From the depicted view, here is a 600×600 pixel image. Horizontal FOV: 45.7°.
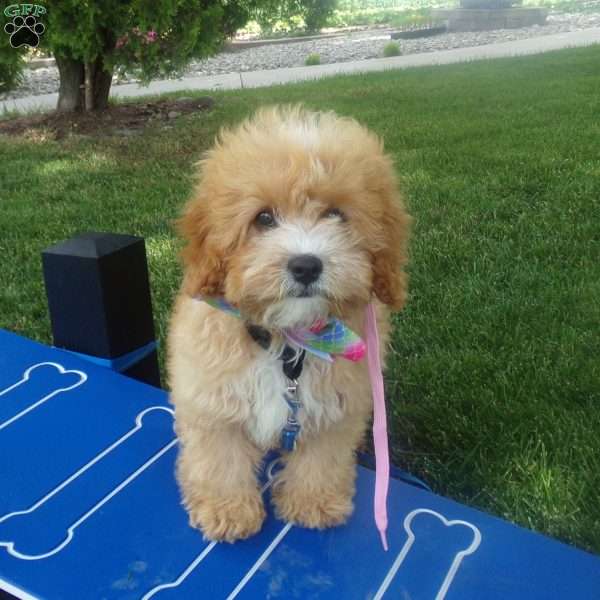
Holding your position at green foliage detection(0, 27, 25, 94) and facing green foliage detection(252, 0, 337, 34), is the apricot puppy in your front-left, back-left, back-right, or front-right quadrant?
back-right

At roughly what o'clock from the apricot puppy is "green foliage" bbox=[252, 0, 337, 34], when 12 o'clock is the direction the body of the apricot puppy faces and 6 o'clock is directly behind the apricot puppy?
The green foliage is roughly at 6 o'clock from the apricot puppy.

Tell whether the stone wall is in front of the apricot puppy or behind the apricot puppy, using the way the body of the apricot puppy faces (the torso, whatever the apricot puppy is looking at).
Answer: behind

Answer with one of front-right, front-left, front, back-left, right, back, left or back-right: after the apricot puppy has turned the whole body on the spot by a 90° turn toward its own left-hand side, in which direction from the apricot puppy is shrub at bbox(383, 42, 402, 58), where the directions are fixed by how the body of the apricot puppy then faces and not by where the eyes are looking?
left

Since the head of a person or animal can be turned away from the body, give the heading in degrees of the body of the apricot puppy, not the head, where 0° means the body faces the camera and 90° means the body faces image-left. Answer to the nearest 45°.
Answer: approximately 0°

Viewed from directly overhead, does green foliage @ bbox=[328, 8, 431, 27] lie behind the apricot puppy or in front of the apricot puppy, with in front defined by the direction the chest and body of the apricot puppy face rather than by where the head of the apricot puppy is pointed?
behind

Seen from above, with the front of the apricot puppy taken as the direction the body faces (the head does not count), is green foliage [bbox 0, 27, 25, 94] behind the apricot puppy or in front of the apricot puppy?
behind

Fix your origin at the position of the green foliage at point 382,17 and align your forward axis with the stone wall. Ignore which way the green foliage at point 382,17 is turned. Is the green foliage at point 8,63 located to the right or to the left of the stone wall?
right
